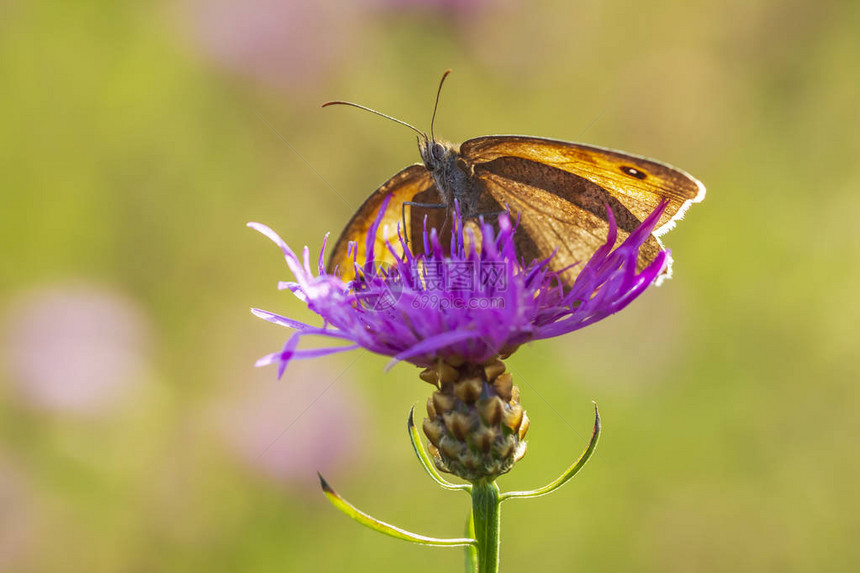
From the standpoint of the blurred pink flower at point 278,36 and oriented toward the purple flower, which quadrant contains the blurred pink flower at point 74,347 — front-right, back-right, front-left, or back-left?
front-right

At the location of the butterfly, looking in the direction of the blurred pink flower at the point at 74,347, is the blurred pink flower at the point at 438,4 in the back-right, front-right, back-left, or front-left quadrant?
front-right

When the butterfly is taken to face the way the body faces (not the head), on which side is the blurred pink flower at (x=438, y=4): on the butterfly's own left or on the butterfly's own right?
on the butterfly's own right
